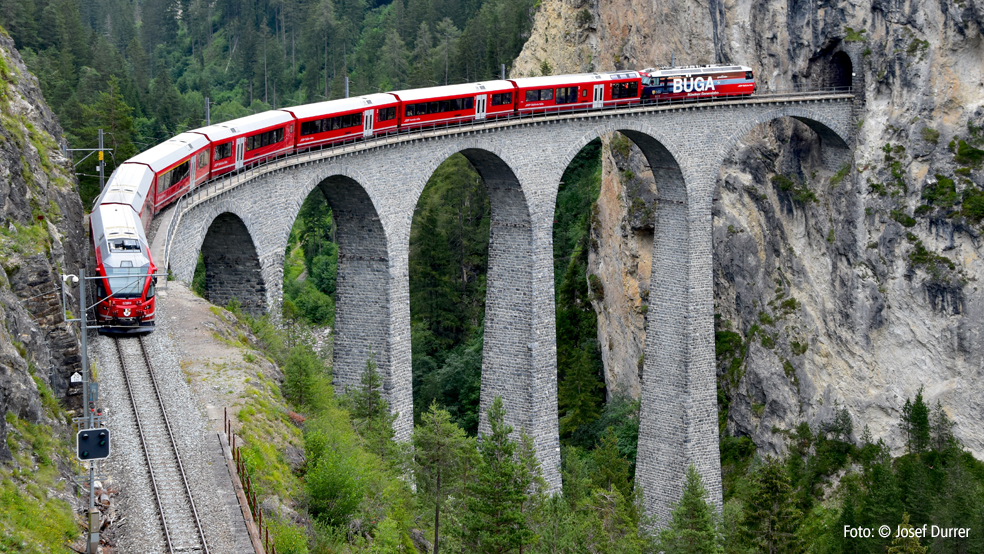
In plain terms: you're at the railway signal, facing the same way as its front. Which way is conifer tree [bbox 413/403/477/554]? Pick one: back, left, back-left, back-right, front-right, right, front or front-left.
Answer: back-left

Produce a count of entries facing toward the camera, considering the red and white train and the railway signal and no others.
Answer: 2

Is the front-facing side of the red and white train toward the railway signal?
yes

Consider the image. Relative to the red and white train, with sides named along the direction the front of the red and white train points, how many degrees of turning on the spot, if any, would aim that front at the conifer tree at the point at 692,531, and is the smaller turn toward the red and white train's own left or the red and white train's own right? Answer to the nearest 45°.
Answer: approximately 90° to the red and white train's own left

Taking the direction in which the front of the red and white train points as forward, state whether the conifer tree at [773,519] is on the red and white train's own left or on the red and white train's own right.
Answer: on the red and white train's own left

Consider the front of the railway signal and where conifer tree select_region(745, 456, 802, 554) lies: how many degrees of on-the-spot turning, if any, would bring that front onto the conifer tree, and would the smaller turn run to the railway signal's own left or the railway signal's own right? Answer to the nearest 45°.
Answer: approximately 135° to the railway signal's own left

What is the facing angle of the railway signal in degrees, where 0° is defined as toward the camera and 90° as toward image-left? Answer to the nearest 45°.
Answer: approximately 0°

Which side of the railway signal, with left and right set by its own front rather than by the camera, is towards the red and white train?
back
